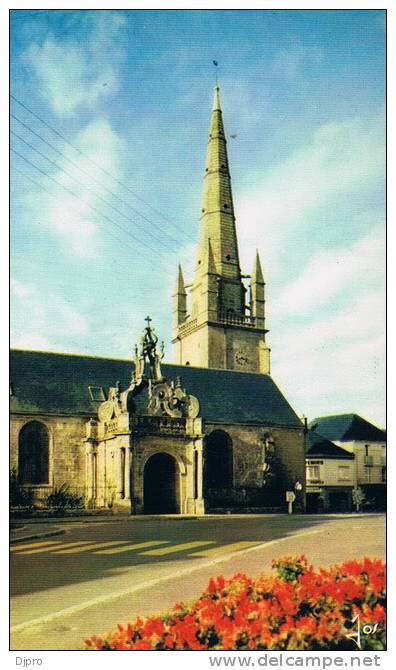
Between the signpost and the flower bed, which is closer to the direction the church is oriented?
the flower bed

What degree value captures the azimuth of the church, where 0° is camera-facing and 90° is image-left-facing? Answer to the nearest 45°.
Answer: approximately 0°

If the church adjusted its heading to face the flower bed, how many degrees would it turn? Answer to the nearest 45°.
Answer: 0° — it already faces it
